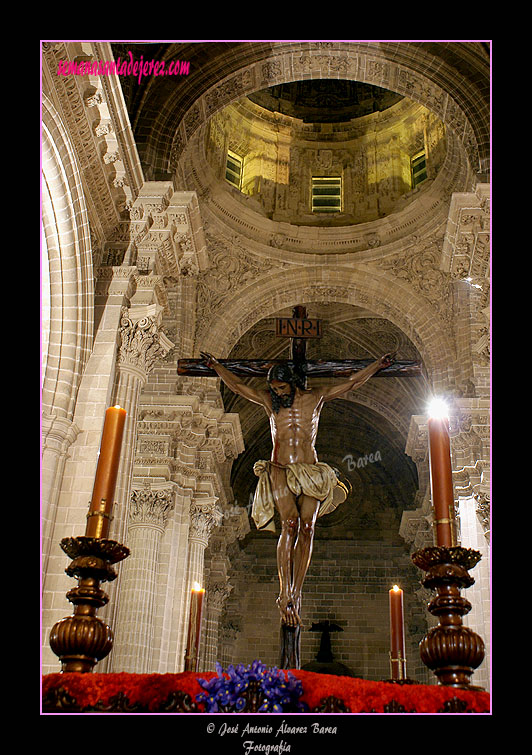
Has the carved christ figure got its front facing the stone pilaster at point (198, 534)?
no

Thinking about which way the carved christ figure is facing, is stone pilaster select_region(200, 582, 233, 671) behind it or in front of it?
behind

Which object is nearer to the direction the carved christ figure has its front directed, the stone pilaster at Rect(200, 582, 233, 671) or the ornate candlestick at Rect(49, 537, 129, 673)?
the ornate candlestick

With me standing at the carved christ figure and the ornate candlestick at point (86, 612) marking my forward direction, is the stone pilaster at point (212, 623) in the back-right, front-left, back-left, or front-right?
back-right

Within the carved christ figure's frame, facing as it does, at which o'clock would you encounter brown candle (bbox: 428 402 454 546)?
The brown candle is roughly at 11 o'clock from the carved christ figure.

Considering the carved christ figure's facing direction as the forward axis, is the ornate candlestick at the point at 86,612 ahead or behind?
ahead

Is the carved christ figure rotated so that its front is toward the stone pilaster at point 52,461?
no

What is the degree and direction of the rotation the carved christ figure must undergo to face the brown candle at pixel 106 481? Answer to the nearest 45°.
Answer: approximately 45° to its right

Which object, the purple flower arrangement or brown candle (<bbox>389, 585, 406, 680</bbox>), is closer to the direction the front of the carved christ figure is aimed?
the purple flower arrangement

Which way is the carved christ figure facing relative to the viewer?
toward the camera

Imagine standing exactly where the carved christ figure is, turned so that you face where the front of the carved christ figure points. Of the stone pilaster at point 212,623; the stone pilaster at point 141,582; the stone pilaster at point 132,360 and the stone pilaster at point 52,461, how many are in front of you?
0

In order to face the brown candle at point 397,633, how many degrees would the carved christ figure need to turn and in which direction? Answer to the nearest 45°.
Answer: approximately 135° to its left

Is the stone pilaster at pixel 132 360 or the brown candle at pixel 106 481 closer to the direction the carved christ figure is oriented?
the brown candle

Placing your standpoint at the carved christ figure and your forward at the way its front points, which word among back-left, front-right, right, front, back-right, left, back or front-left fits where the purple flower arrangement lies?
front
